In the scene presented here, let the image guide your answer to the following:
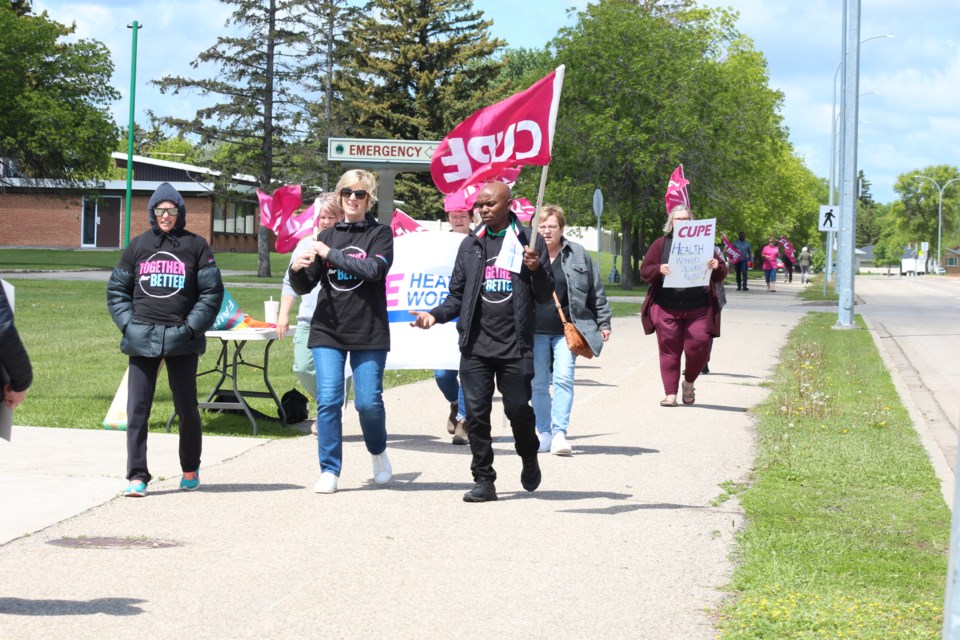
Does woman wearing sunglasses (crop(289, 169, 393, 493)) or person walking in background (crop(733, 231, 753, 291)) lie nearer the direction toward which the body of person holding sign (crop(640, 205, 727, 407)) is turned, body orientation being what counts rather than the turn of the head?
the woman wearing sunglasses

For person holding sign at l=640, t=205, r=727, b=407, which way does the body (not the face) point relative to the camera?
toward the camera

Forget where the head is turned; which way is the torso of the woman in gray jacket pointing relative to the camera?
toward the camera

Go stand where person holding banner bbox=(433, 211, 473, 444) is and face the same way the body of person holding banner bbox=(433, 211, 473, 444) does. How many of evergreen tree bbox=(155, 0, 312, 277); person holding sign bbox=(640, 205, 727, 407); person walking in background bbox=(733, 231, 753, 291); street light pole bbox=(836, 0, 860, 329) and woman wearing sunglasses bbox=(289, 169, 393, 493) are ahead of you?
1

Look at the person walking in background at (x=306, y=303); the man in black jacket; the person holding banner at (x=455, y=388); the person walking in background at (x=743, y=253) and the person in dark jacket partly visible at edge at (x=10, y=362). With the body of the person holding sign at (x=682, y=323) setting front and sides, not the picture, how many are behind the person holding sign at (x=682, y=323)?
1

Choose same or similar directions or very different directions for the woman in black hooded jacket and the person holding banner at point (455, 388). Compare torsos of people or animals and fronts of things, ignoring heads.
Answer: same or similar directions

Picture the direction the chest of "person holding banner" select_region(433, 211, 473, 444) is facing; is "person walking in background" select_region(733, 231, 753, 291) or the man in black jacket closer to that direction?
the man in black jacket

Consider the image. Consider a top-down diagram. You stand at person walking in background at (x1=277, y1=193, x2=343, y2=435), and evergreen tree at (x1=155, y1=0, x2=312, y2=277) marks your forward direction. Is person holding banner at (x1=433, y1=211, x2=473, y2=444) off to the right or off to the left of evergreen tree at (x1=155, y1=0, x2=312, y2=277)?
right

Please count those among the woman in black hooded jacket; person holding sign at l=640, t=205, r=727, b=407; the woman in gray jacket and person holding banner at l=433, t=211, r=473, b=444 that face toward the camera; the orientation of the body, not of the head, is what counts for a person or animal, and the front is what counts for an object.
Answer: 4

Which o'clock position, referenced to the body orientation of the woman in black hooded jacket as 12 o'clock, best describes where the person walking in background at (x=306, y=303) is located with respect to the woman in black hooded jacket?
The person walking in background is roughly at 7 o'clock from the woman in black hooded jacket.

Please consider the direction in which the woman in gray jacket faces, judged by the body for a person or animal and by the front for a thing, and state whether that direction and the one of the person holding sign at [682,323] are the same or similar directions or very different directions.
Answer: same or similar directions

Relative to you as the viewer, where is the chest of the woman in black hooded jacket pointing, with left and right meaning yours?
facing the viewer

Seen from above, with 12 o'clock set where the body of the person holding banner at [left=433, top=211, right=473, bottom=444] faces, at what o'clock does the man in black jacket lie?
The man in black jacket is roughly at 12 o'clock from the person holding banner.

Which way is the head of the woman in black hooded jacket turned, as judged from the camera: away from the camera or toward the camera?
toward the camera

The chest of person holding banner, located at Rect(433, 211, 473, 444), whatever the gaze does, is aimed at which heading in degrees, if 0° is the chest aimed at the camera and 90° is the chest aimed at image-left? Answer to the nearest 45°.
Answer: approximately 0°

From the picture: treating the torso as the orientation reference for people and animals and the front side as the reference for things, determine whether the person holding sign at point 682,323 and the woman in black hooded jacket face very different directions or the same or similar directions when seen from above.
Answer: same or similar directions

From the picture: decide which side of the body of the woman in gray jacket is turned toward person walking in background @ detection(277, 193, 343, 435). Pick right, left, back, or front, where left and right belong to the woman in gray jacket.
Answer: right
